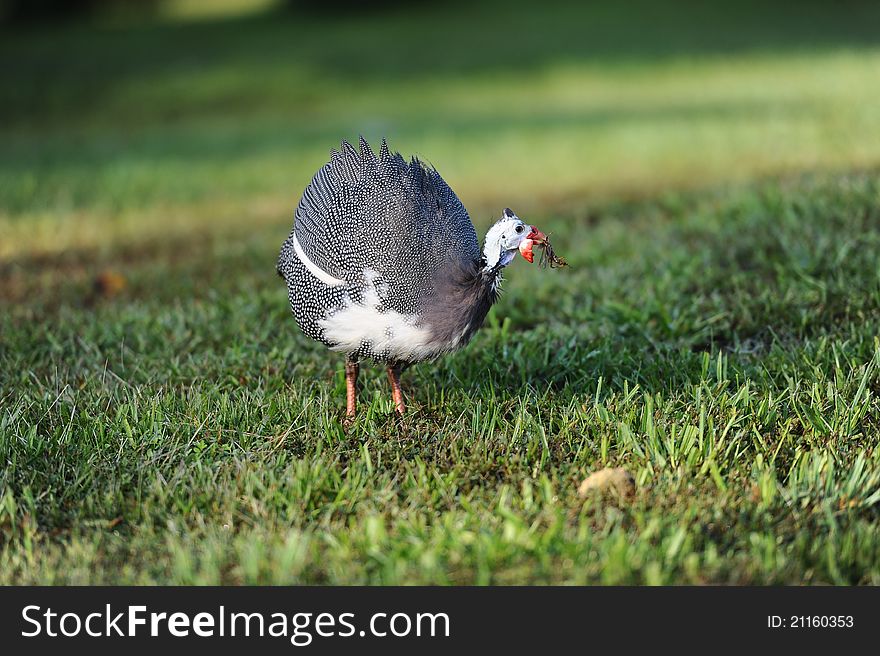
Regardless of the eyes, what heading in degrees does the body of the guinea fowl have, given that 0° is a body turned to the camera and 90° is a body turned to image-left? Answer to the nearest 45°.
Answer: approximately 270°
